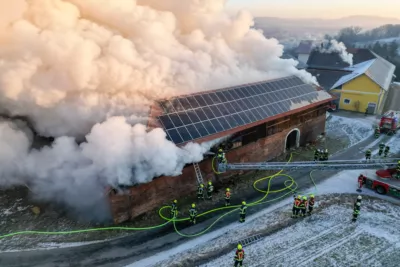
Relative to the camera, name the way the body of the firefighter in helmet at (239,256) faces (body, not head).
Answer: away from the camera

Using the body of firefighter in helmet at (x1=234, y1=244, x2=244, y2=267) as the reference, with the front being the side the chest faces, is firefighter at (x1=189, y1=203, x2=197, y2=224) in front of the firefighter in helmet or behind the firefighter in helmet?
in front

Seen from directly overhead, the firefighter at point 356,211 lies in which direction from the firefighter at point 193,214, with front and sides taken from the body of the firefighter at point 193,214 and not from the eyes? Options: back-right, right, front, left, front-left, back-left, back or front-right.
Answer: right

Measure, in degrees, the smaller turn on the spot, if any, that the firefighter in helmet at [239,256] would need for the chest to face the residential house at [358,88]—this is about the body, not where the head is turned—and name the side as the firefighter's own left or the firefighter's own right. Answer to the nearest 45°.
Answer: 0° — they already face it

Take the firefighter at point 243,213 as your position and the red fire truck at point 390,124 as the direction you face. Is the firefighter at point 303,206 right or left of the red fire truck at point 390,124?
right

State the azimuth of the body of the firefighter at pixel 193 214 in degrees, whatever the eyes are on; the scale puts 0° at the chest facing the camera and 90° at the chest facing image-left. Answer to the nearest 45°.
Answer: approximately 180°

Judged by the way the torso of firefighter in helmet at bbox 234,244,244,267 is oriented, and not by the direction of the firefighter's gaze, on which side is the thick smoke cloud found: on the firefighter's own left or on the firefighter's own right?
on the firefighter's own left

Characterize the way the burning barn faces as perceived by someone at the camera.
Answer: facing the viewer and to the right of the viewer

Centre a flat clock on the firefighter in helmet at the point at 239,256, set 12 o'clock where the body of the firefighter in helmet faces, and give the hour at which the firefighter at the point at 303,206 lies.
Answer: The firefighter is roughly at 1 o'clock from the firefighter in helmet.

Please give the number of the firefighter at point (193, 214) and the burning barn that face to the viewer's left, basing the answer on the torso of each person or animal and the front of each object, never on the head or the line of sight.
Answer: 0

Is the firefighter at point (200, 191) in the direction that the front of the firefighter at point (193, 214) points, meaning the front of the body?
yes
